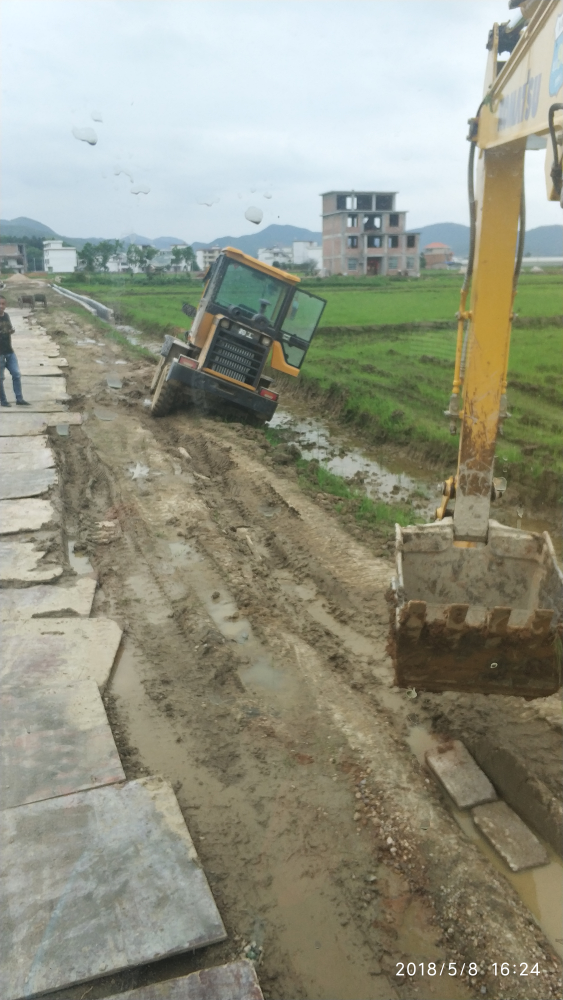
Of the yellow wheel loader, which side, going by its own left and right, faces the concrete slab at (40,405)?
left

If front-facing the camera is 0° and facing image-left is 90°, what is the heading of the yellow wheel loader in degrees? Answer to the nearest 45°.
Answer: approximately 180°

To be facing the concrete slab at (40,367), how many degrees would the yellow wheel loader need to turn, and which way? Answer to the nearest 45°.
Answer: approximately 45° to its left

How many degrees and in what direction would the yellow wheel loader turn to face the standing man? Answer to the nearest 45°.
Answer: approximately 90° to its left

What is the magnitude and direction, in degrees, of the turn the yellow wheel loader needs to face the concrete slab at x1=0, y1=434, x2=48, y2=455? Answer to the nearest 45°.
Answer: approximately 135° to its left

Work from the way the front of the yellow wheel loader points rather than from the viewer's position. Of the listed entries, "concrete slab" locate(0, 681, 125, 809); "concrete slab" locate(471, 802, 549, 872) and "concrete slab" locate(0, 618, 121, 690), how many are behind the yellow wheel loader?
3

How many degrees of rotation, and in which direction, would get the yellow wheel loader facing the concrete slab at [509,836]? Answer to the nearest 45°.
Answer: approximately 180°

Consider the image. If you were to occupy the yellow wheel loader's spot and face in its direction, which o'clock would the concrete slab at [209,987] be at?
The concrete slab is roughly at 6 o'clock from the yellow wheel loader.

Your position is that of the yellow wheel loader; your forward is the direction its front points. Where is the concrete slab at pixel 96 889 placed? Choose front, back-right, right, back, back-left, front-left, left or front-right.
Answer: back

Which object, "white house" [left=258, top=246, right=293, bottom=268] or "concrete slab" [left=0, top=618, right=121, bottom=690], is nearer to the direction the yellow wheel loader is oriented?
the white house

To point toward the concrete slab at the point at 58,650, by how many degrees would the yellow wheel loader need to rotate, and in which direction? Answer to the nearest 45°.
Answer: approximately 180°

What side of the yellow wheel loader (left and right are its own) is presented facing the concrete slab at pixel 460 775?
back
